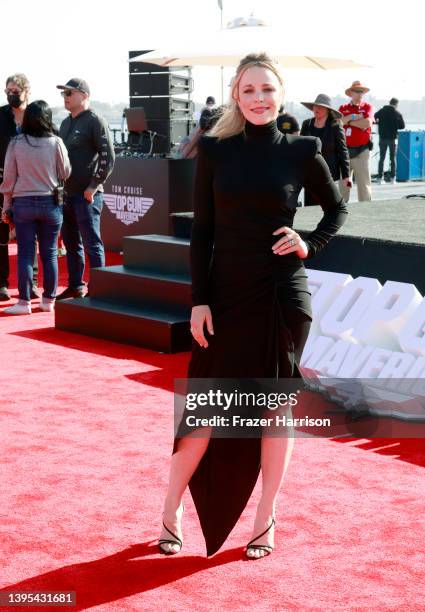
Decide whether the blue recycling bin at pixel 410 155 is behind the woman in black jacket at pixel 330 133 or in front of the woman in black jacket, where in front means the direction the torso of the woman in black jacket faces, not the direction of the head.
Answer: behind

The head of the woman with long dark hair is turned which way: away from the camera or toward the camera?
away from the camera

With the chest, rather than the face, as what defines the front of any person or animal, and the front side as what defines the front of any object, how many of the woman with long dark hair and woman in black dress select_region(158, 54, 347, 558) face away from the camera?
1

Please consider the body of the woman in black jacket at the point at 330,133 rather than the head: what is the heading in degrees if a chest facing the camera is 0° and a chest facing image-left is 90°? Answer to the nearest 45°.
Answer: approximately 45°

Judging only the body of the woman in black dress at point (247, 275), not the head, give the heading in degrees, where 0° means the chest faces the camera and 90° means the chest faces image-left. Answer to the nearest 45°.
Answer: approximately 0°

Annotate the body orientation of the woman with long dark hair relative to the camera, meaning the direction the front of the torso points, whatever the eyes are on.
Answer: away from the camera

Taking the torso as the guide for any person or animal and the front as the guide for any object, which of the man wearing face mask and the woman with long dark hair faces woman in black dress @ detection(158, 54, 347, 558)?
the man wearing face mask

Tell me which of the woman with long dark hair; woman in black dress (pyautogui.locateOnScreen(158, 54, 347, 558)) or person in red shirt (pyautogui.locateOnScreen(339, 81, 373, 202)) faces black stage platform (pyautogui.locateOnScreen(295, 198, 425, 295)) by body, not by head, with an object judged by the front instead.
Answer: the person in red shirt

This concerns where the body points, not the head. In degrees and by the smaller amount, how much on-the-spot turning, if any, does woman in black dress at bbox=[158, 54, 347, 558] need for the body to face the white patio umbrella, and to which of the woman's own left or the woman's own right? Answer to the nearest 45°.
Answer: approximately 180°

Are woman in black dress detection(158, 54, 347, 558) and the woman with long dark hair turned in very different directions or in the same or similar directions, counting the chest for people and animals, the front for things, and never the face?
very different directions

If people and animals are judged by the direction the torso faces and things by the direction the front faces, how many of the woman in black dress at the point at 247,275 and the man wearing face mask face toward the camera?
2

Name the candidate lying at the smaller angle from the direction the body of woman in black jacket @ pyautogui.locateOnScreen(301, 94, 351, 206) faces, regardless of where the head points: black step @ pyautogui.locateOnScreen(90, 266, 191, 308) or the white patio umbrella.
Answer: the black step
